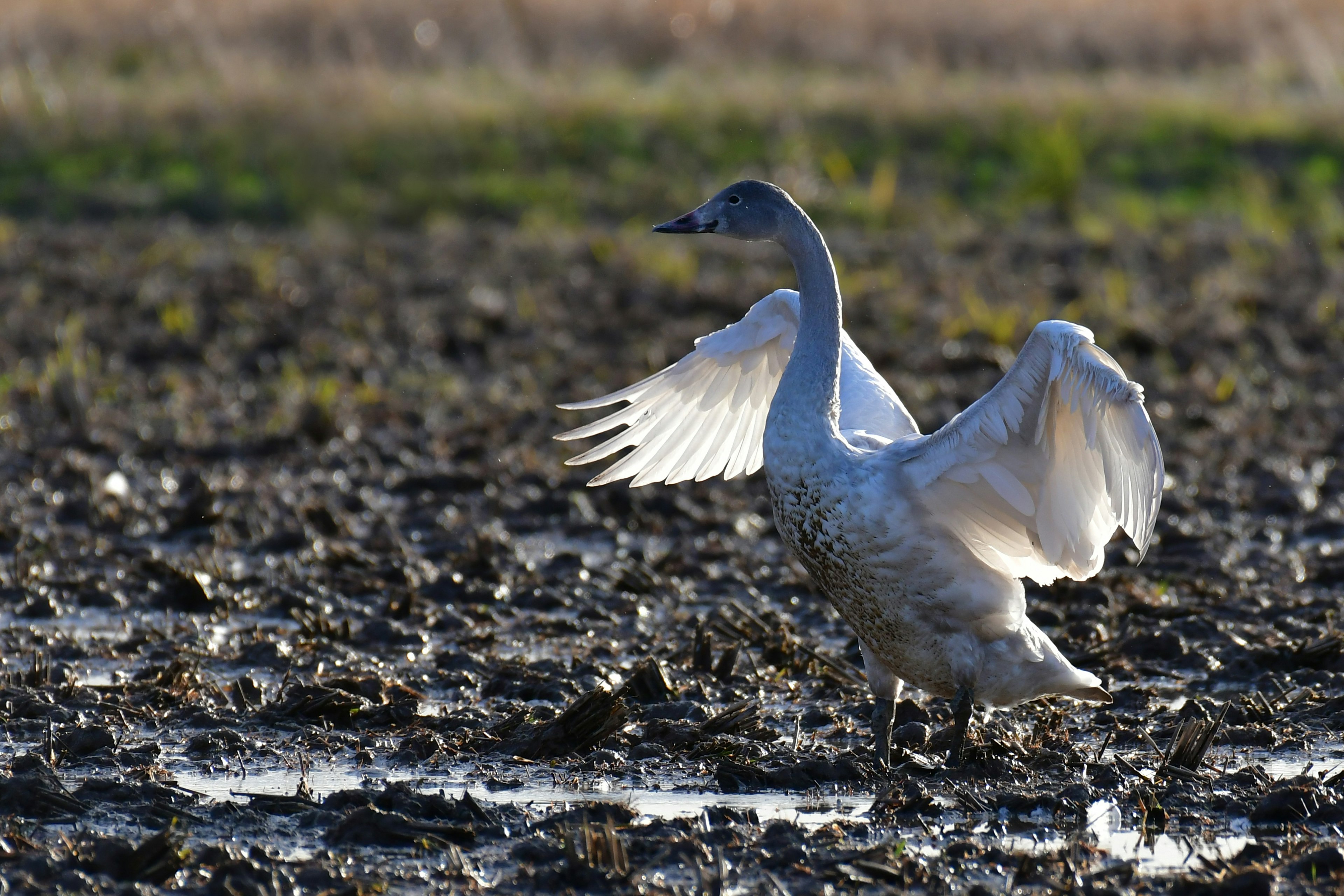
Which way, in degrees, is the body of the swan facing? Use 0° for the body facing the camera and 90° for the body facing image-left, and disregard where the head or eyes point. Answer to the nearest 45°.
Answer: approximately 45°
